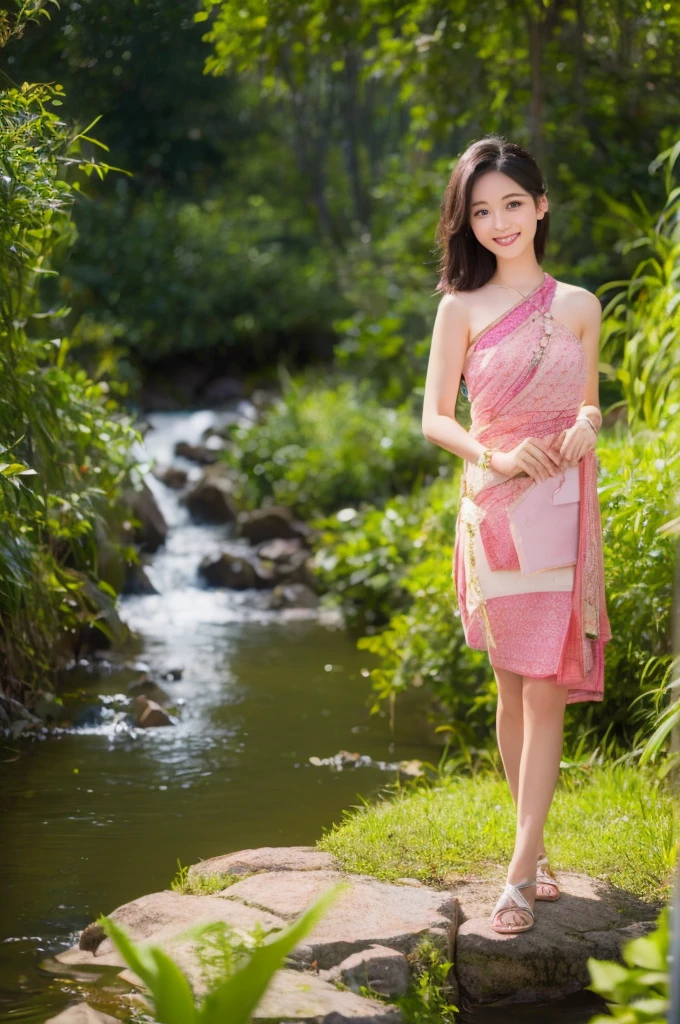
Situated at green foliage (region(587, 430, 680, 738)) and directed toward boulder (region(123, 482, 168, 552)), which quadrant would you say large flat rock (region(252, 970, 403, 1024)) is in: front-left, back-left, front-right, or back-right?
back-left

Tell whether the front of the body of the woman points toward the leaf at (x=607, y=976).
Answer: yes

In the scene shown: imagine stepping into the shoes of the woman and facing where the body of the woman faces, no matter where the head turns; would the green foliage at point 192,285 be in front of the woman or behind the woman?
behind

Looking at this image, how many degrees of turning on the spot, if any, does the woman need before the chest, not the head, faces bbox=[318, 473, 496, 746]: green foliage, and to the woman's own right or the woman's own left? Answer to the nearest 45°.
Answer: approximately 180°

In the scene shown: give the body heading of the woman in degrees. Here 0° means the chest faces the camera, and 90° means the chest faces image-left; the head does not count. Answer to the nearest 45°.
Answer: approximately 0°

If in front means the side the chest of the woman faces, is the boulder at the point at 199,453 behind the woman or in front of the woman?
behind

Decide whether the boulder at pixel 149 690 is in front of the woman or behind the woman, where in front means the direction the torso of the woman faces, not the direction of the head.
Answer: behind
